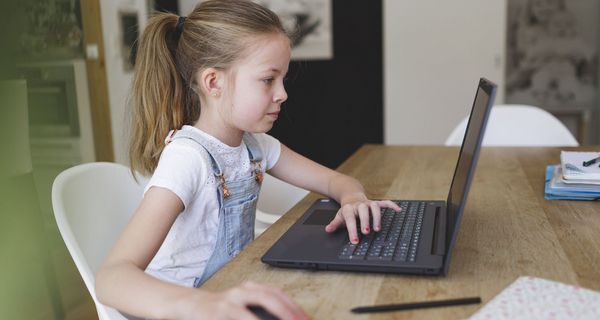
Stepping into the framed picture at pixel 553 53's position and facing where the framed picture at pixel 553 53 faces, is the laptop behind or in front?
in front

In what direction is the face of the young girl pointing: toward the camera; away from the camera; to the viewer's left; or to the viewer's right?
to the viewer's right

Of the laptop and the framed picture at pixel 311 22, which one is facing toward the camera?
the framed picture

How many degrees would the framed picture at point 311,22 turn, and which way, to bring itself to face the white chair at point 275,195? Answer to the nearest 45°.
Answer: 0° — it already faces it

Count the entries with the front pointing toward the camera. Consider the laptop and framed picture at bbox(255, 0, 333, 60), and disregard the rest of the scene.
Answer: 1

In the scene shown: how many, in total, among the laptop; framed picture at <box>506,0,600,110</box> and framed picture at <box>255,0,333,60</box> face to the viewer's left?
1

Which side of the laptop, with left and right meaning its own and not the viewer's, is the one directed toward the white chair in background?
right

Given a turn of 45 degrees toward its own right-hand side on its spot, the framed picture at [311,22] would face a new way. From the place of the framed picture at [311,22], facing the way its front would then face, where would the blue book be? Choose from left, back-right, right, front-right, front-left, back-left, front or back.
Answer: front-left

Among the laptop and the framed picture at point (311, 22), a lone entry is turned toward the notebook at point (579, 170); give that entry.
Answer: the framed picture

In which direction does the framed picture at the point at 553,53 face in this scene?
toward the camera

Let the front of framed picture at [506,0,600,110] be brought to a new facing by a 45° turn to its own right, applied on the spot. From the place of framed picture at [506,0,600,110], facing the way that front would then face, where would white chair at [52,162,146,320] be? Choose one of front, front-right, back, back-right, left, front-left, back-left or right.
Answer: front-left

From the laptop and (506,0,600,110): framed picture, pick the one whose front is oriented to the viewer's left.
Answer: the laptop

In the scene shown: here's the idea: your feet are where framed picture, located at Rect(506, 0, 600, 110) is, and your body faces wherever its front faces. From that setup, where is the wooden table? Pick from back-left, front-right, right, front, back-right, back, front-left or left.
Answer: front

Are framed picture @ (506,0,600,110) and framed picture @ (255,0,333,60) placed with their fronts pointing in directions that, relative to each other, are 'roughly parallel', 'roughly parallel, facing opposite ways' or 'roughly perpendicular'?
roughly parallel

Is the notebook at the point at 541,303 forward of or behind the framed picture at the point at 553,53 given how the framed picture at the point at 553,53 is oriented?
forward

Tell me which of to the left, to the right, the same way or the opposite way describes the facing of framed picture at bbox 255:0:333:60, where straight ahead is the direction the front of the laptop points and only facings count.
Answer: to the left

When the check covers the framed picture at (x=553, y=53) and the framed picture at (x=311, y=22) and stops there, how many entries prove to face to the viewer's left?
0
